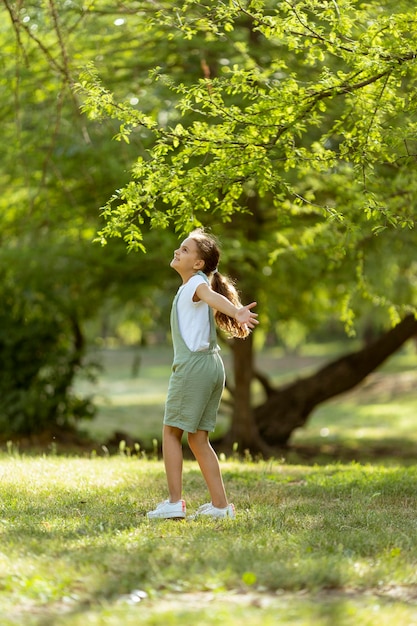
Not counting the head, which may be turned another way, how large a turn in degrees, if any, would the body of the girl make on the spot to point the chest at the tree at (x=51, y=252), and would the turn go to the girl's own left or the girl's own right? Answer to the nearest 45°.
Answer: approximately 90° to the girl's own right

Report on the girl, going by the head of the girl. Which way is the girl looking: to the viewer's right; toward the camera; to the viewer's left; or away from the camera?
to the viewer's left

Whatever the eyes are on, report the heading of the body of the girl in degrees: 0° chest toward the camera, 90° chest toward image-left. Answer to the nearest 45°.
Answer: approximately 90°
